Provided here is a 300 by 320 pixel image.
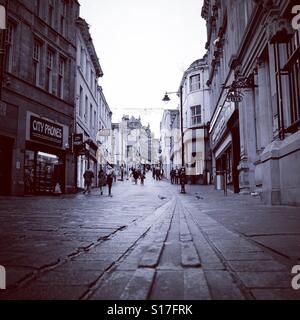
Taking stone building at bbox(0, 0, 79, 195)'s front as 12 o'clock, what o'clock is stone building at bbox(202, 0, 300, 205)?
stone building at bbox(202, 0, 300, 205) is roughly at 12 o'clock from stone building at bbox(0, 0, 79, 195).

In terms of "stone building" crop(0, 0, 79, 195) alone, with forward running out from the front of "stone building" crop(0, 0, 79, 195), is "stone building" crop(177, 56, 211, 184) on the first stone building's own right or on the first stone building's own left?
on the first stone building's own left

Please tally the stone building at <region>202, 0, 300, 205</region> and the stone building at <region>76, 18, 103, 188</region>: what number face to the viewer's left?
1

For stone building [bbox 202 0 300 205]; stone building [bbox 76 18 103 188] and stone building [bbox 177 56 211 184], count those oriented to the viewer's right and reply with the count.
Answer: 1

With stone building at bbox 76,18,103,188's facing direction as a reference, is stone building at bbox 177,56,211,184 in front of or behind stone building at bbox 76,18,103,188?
in front

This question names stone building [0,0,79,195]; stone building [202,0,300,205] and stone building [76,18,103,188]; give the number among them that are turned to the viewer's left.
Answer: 1

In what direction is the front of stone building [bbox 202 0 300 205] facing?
to the viewer's left

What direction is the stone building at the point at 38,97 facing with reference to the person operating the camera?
facing the viewer and to the right of the viewer

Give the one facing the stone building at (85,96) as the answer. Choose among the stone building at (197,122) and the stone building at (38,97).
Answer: the stone building at (197,122)

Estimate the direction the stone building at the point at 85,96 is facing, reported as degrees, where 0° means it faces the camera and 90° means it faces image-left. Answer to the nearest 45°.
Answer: approximately 270°

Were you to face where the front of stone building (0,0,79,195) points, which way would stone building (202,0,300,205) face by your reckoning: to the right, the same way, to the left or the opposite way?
the opposite way
